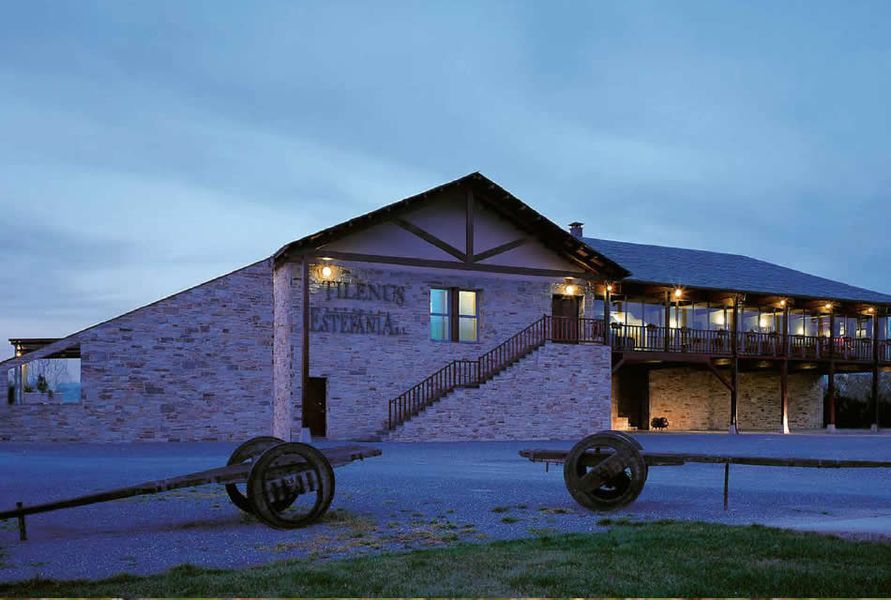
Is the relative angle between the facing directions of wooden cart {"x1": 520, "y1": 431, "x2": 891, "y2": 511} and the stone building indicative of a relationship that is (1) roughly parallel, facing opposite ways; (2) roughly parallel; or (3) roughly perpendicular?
roughly perpendicular

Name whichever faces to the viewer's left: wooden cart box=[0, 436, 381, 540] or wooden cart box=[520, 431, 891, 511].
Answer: wooden cart box=[0, 436, 381, 540]

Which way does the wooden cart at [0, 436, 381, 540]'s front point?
to the viewer's left

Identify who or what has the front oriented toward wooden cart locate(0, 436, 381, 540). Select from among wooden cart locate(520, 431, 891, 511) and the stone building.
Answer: the stone building

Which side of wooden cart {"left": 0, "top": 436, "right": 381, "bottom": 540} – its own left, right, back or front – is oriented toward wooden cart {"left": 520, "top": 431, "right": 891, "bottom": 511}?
back

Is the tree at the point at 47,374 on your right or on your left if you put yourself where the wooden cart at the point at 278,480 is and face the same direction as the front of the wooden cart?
on your right

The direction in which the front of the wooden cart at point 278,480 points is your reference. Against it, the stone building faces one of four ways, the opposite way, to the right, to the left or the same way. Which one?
to the left

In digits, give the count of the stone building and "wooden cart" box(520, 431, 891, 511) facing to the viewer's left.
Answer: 0

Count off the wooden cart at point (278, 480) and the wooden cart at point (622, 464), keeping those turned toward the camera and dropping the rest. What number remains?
0

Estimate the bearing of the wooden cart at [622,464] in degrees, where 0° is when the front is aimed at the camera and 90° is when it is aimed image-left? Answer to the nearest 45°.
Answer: approximately 270°

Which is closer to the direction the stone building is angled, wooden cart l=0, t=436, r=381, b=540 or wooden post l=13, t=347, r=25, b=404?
the wooden cart

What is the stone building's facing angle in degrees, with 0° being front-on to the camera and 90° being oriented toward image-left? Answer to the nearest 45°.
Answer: approximately 0°

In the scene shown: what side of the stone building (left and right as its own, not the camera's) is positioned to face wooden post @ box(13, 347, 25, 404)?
right
